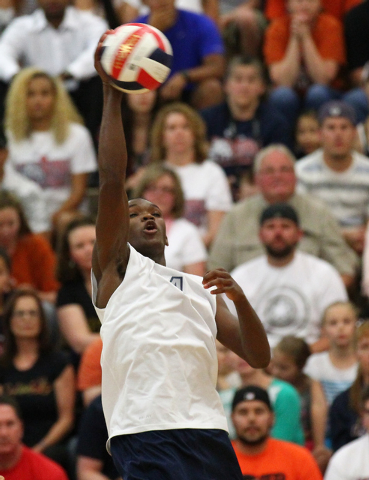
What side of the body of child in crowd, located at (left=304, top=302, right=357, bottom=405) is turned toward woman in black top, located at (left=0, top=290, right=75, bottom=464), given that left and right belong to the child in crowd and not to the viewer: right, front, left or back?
right

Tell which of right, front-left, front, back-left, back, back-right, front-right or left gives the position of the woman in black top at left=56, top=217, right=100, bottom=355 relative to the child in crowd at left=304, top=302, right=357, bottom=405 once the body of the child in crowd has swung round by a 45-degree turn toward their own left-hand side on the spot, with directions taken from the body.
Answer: back-right

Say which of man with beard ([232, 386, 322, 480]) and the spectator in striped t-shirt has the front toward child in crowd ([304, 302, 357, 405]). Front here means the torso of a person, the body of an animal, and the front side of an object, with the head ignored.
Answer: the spectator in striped t-shirt

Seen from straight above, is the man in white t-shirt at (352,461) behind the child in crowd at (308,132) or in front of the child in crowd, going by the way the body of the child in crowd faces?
in front

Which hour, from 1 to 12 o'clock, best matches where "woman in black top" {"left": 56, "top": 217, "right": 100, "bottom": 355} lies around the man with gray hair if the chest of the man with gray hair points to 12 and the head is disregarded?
The woman in black top is roughly at 2 o'clock from the man with gray hair.

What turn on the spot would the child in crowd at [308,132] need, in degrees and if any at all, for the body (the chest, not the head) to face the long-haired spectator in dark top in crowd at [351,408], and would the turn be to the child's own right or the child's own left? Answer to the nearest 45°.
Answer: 0° — they already face them

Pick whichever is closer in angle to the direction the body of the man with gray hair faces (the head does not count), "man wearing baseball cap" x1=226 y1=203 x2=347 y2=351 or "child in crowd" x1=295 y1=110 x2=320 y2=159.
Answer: the man wearing baseball cap

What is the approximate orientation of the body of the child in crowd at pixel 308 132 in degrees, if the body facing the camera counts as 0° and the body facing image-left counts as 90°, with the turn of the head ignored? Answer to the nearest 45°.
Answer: approximately 0°

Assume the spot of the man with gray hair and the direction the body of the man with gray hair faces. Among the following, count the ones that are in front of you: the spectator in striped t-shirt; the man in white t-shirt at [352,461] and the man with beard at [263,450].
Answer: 2

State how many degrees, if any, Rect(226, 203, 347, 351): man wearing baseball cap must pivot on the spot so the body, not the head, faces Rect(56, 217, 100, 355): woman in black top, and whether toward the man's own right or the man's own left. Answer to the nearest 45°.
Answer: approximately 90° to the man's own right

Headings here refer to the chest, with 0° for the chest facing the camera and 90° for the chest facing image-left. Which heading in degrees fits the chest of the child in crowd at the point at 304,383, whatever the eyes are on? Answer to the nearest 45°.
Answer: approximately 45°

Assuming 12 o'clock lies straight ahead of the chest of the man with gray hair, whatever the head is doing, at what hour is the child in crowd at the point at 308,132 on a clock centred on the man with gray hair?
The child in crowd is roughly at 7 o'clock from the man with gray hair.

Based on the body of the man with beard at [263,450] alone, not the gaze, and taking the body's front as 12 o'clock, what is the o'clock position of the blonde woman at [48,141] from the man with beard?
The blonde woman is roughly at 5 o'clock from the man with beard.
